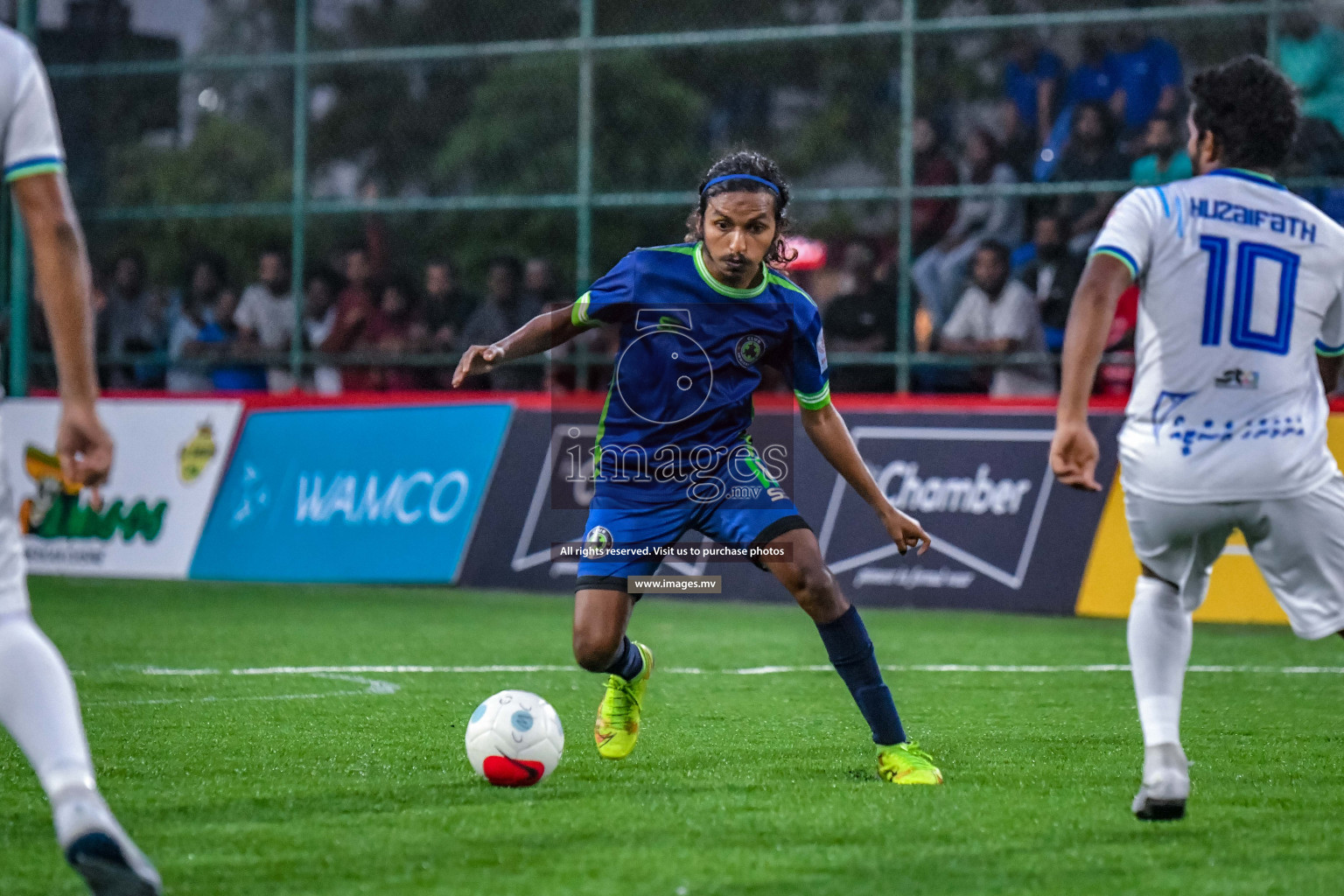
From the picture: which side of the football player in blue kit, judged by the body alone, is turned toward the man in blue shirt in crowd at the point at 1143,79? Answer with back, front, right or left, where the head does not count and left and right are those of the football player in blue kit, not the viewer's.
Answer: back

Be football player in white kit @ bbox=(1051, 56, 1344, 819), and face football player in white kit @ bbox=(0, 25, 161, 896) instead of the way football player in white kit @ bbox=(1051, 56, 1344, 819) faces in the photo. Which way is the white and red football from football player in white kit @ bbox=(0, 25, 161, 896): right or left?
right

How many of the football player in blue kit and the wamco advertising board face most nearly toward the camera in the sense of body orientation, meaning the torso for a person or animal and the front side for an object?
2

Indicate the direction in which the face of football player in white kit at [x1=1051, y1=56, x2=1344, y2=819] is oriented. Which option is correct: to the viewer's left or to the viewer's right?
to the viewer's left

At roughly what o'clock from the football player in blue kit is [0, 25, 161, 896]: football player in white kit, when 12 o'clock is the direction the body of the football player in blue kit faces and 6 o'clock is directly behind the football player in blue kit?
The football player in white kit is roughly at 1 o'clock from the football player in blue kit.

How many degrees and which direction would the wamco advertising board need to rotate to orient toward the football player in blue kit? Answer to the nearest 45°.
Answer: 0° — it already faces them

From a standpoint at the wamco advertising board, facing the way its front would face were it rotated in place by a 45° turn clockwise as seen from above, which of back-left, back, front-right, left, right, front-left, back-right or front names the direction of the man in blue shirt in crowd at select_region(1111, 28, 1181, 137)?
back-left

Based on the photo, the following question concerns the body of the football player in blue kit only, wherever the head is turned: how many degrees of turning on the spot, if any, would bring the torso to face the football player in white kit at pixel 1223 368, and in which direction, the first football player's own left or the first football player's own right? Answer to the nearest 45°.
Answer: approximately 45° to the first football player's own left

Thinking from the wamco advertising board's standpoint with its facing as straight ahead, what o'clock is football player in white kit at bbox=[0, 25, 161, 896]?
The football player in white kit is roughly at 12 o'clock from the wamco advertising board.

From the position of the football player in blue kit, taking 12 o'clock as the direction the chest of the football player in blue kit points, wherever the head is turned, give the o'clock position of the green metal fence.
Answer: The green metal fence is roughly at 6 o'clock from the football player in blue kit.

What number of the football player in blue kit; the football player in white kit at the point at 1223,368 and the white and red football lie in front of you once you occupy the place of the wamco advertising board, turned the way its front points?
3
